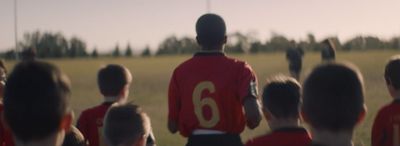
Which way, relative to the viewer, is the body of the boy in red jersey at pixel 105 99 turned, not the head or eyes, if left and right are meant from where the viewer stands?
facing away from the viewer and to the right of the viewer

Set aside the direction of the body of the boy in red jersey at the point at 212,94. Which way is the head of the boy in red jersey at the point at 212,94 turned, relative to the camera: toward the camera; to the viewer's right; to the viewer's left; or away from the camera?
away from the camera

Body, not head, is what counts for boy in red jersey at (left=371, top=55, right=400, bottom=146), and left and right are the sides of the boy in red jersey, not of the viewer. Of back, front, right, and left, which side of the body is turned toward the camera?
back

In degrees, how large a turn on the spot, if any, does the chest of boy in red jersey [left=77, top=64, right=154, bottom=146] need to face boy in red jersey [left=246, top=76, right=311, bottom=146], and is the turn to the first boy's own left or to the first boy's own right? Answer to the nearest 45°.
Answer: approximately 90° to the first boy's own right

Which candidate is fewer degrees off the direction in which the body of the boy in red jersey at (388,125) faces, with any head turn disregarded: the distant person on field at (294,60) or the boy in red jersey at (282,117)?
the distant person on field

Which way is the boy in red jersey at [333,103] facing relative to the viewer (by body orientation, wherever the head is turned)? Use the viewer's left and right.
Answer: facing away from the viewer

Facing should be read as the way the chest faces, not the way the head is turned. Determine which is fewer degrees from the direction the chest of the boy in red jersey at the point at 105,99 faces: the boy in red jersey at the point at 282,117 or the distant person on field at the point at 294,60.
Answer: the distant person on field

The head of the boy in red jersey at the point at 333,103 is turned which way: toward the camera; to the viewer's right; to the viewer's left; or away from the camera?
away from the camera

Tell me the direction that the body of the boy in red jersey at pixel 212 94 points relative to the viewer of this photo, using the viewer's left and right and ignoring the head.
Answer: facing away from the viewer
